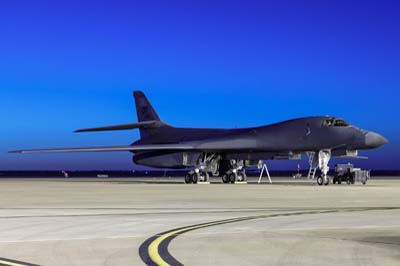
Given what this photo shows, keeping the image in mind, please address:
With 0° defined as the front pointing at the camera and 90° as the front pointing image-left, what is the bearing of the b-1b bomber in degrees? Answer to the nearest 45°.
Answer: approximately 315°
